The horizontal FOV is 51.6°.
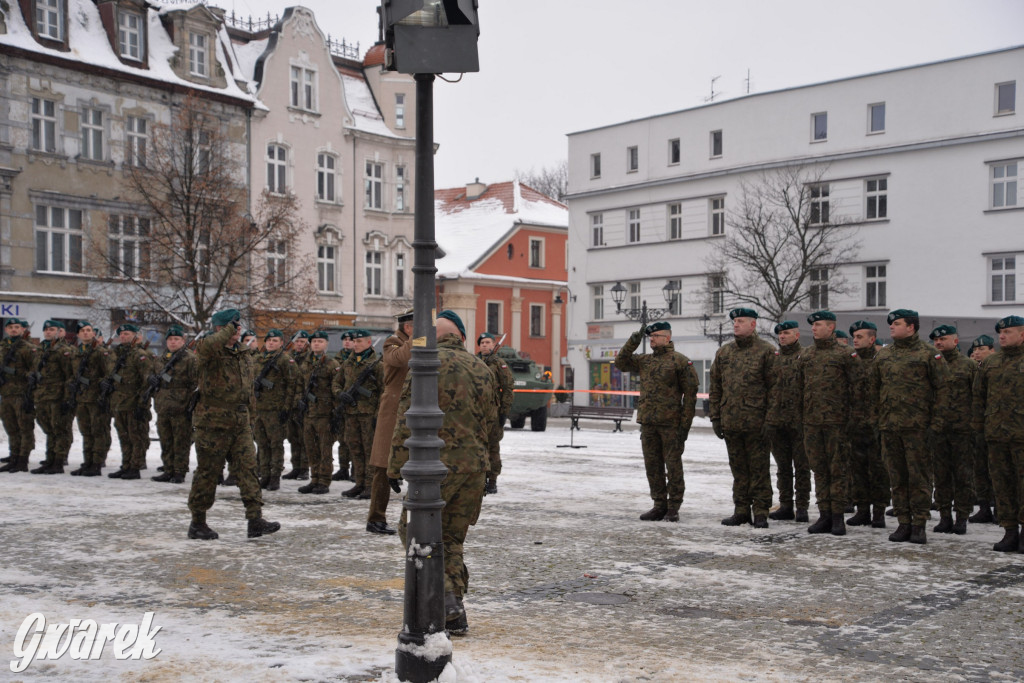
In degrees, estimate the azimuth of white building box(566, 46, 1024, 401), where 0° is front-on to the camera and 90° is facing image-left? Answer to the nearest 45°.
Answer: approximately 45°

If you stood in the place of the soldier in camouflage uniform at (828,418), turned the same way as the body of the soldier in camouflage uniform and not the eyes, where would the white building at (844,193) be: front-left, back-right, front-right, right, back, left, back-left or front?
back-right

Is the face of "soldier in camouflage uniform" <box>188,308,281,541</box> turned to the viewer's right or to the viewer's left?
to the viewer's right

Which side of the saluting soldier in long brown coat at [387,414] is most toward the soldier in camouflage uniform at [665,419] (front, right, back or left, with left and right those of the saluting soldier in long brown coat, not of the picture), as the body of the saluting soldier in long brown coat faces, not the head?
front

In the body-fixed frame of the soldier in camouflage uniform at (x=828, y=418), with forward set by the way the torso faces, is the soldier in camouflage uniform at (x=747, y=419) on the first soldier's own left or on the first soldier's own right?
on the first soldier's own right

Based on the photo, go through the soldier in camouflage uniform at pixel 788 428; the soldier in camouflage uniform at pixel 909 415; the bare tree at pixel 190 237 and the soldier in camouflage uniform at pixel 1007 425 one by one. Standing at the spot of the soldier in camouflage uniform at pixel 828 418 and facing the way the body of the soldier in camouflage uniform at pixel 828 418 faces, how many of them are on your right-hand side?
2

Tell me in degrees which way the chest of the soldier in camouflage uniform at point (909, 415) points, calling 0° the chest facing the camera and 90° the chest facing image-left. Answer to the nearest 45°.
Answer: approximately 45°

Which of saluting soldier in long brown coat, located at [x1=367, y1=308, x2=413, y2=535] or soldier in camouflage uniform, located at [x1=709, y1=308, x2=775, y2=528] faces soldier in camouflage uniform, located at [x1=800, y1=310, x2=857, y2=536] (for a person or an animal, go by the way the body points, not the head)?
the saluting soldier in long brown coat

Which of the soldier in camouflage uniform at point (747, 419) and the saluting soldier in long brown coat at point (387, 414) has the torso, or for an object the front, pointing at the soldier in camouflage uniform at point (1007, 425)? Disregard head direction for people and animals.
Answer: the saluting soldier in long brown coat

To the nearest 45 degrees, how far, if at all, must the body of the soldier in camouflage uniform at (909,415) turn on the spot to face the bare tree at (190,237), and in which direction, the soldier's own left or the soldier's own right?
approximately 90° to the soldier's own right

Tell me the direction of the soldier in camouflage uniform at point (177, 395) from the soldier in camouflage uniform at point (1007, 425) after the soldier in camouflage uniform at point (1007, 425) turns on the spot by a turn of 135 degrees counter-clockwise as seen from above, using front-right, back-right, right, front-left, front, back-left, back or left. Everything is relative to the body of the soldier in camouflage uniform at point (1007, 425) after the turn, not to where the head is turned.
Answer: back

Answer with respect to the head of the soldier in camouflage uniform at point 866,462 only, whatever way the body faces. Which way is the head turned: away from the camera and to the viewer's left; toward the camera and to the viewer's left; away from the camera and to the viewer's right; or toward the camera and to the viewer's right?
toward the camera and to the viewer's left

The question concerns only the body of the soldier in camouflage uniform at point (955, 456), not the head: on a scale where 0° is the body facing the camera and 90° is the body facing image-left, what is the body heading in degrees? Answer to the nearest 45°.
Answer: approximately 45°

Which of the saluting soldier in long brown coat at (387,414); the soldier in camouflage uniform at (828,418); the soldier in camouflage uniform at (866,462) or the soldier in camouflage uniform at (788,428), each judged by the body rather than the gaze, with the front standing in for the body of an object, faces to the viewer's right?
the saluting soldier in long brown coat
